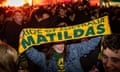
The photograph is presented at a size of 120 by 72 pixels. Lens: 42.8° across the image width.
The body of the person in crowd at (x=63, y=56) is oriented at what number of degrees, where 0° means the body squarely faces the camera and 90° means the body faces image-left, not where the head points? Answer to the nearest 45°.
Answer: approximately 0°

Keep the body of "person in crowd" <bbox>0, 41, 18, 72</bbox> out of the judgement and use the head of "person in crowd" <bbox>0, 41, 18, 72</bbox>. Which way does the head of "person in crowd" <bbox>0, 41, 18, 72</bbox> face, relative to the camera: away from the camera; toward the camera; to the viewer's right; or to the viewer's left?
away from the camera

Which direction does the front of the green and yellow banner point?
toward the camera
